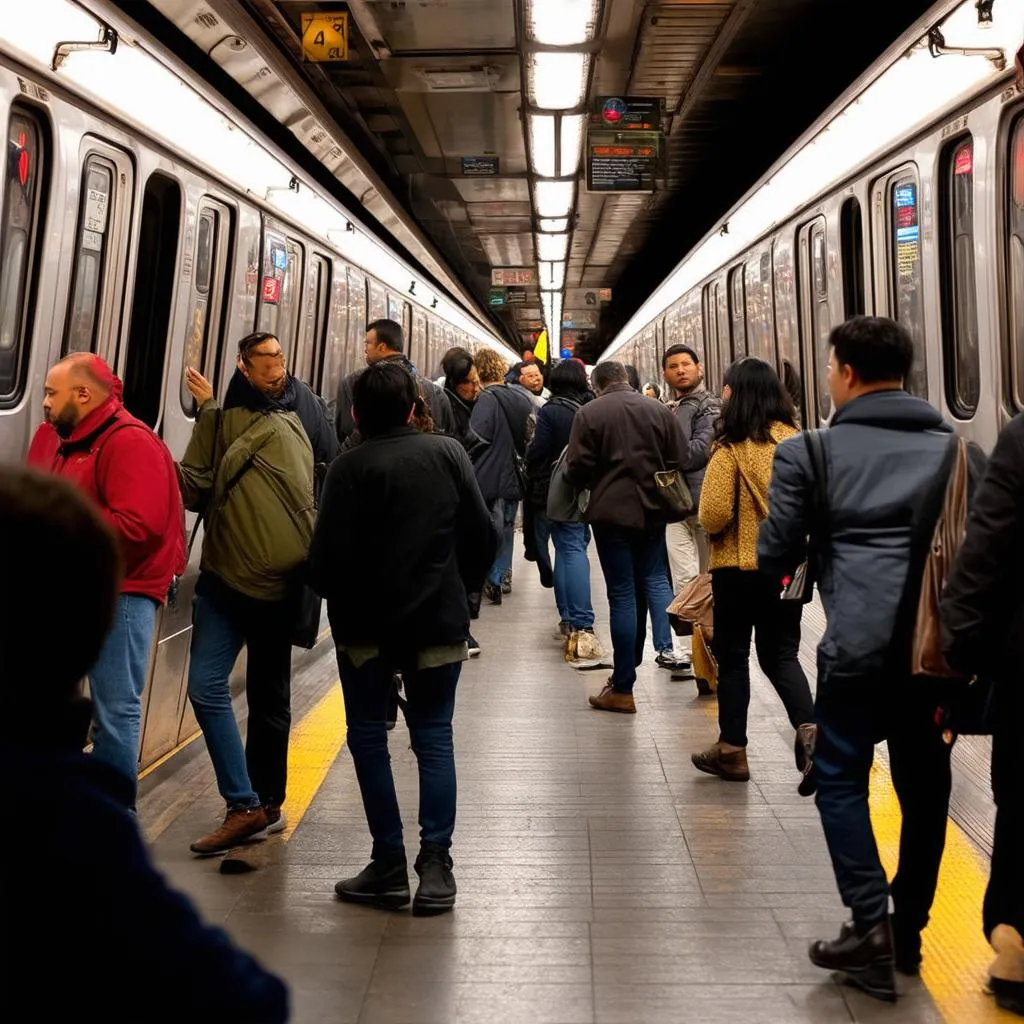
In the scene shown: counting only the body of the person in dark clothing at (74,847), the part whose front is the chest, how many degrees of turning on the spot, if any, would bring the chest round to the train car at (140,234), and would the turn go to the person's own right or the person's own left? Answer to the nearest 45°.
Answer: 0° — they already face it

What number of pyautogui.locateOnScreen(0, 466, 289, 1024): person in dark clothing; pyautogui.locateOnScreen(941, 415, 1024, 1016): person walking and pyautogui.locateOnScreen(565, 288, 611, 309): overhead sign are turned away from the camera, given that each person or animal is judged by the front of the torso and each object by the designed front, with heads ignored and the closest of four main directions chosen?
2

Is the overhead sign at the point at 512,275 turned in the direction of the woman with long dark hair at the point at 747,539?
yes

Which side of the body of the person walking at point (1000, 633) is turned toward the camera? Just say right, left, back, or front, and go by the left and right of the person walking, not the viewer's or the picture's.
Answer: back

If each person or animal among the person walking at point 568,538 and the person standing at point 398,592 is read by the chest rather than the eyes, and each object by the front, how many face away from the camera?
2

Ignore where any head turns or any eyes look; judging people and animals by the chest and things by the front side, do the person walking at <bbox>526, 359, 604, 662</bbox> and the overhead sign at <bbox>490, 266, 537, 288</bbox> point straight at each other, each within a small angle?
yes

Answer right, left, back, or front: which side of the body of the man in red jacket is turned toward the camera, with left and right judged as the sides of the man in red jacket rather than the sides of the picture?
left

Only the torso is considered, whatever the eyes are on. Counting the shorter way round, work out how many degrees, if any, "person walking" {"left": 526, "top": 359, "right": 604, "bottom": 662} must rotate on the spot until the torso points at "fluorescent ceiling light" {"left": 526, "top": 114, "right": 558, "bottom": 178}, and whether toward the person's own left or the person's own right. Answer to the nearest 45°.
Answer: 0° — they already face it

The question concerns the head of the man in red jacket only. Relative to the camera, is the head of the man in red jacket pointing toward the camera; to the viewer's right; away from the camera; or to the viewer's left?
to the viewer's left

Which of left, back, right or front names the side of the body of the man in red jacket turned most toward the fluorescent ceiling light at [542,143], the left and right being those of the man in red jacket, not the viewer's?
right

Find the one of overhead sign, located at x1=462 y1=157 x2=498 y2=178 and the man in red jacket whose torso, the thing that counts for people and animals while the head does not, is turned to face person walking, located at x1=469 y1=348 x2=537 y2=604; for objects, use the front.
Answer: the overhead sign
